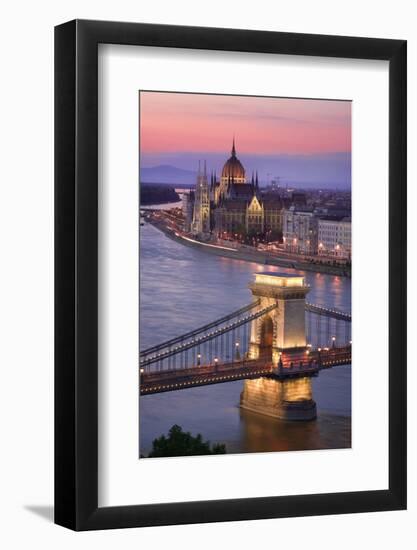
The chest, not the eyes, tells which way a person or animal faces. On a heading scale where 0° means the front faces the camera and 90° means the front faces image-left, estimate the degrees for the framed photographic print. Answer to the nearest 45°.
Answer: approximately 315°
